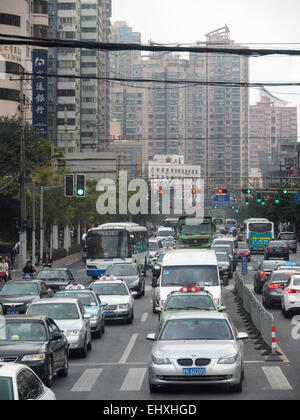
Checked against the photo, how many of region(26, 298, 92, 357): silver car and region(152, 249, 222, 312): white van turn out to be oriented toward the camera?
2

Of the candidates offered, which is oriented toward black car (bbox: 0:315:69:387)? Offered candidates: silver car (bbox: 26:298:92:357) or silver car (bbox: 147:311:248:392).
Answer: the silver car (bbox: 26:298:92:357)

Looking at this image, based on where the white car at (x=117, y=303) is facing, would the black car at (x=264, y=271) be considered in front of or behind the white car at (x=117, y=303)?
behind

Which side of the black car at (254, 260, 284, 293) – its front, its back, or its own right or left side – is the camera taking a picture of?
back

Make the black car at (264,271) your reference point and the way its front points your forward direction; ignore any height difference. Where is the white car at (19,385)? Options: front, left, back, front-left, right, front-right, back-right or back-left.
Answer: back

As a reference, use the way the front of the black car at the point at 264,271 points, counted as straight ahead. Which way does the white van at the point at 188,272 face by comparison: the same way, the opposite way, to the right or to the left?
the opposite way

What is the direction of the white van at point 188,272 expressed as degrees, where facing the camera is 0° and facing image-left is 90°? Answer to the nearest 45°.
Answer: approximately 0°

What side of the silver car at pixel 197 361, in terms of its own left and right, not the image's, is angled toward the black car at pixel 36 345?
right
